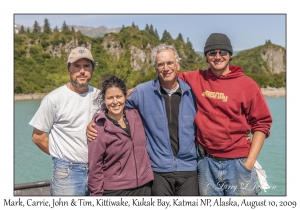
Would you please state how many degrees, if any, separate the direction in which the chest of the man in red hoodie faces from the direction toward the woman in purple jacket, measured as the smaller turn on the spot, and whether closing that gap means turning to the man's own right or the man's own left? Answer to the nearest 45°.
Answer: approximately 90° to the man's own right

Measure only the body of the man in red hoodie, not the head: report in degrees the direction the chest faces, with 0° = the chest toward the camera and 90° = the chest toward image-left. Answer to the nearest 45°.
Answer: approximately 0°
